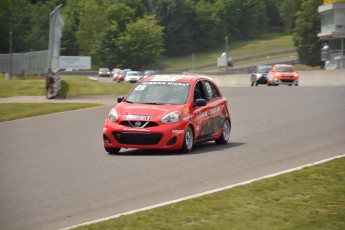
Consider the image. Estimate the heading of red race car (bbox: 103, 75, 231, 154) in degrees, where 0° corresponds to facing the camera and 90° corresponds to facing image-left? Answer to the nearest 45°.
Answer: approximately 45°
